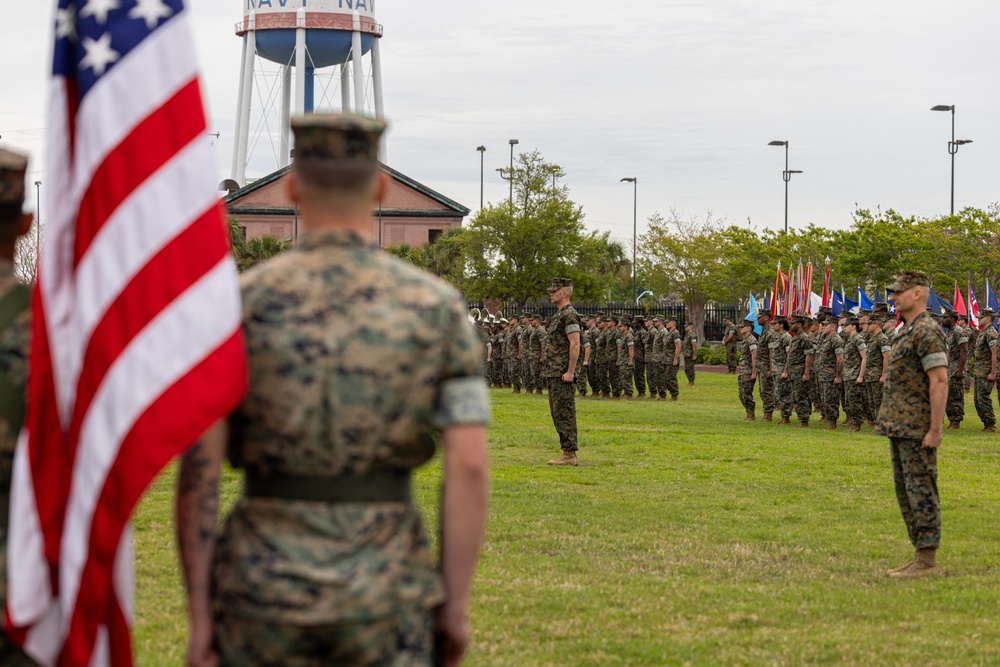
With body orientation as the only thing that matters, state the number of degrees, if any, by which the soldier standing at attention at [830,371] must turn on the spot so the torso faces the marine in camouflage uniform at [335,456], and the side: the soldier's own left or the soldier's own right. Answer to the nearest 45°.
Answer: approximately 45° to the soldier's own left

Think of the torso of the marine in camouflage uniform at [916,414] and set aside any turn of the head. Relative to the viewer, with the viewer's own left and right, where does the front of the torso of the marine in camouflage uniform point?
facing to the left of the viewer

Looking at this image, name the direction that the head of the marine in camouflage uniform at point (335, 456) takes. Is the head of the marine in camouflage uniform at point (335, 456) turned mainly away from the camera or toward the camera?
away from the camera

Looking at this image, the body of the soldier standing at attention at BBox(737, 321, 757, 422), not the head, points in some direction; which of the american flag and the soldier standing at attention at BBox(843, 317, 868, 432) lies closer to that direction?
the american flag

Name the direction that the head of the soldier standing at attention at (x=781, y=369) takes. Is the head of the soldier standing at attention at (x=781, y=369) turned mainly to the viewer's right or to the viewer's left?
to the viewer's left

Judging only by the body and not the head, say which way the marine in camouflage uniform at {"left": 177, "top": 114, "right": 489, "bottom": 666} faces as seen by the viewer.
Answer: away from the camera
